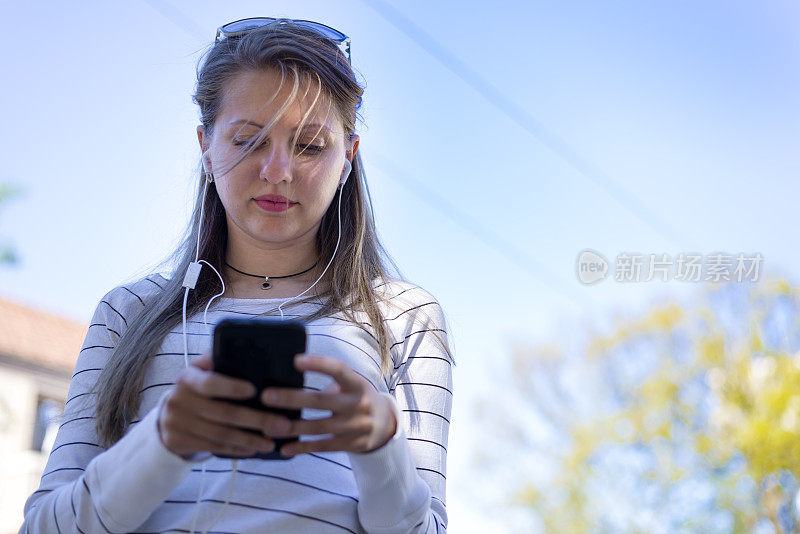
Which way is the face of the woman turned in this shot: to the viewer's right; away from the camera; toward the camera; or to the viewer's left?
toward the camera

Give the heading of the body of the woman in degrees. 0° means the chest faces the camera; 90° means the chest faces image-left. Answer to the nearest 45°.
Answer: approximately 0°

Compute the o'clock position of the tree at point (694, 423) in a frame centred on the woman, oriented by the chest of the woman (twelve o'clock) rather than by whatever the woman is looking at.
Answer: The tree is roughly at 7 o'clock from the woman.
